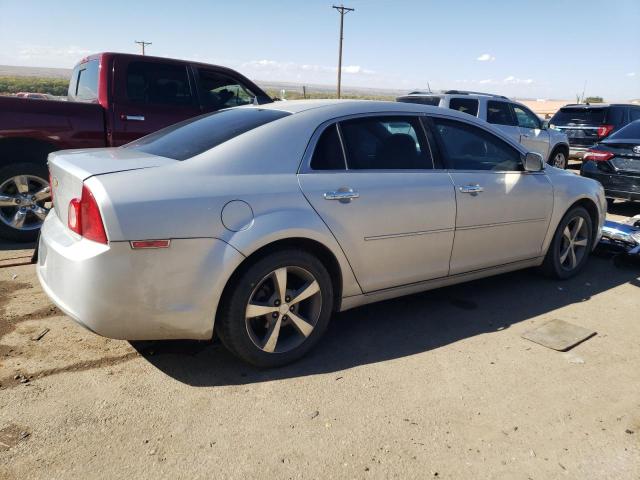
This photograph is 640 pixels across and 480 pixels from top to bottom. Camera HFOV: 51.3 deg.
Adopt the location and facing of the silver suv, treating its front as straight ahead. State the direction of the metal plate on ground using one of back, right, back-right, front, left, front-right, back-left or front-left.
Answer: back-right

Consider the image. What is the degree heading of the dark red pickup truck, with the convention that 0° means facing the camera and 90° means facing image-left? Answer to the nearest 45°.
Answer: approximately 225°

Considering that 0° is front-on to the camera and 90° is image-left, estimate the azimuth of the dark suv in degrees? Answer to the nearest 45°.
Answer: approximately 225°

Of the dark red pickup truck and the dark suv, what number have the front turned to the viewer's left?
0

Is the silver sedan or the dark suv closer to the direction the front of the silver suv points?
the dark suv

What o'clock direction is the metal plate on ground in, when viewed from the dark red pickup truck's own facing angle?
The metal plate on ground is roughly at 3 o'clock from the dark red pickup truck.

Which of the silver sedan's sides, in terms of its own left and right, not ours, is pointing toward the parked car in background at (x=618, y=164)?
front

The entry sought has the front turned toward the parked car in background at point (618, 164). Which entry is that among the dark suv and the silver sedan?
the silver sedan
